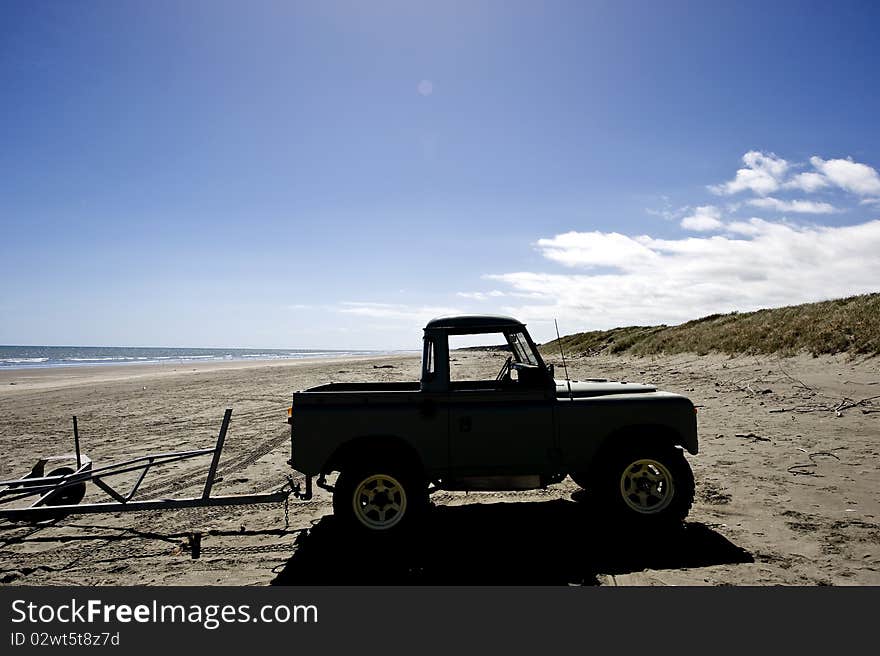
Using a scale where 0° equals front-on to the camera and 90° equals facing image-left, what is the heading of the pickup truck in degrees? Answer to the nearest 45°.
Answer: approximately 270°
